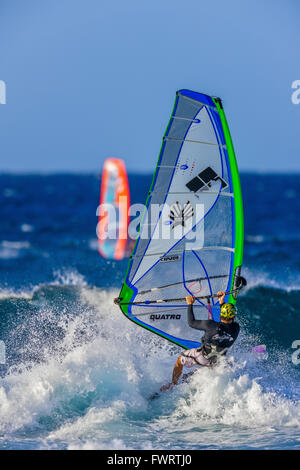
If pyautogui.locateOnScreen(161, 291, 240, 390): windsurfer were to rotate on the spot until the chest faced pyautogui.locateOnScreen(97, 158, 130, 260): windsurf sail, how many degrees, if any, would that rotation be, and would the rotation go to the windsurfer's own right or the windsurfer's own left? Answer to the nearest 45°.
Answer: approximately 45° to the windsurfer's own right

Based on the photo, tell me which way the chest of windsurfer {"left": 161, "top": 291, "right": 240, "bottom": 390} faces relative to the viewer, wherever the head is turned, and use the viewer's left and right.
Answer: facing away from the viewer and to the left of the viewer
